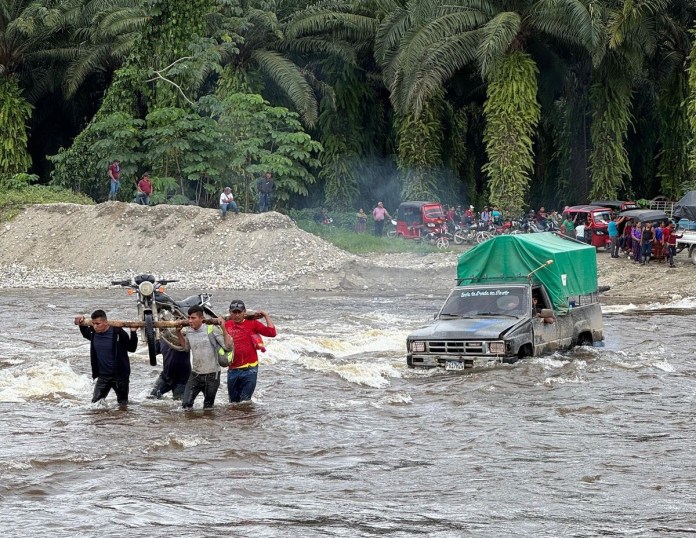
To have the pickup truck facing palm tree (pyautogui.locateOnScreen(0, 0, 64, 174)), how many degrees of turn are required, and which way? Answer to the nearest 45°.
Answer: approximately 90° to its right

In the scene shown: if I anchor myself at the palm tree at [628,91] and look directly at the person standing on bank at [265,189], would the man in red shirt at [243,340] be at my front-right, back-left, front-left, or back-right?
front-left

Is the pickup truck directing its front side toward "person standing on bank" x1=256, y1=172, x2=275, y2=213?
no

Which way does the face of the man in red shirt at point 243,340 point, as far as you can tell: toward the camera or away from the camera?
toward the camera

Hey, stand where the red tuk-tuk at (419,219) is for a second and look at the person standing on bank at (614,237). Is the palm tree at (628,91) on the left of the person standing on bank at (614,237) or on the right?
left

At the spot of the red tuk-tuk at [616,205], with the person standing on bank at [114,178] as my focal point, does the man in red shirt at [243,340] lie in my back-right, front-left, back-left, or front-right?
front-left

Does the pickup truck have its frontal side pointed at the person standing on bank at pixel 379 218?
no

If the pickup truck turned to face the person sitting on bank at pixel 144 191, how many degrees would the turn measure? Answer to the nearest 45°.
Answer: approximately 90° to its right

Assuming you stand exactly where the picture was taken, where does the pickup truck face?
facing the viewer and to the left of the viewer

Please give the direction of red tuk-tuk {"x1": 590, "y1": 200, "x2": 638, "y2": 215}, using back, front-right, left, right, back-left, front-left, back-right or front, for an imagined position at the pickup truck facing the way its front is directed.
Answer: back-right

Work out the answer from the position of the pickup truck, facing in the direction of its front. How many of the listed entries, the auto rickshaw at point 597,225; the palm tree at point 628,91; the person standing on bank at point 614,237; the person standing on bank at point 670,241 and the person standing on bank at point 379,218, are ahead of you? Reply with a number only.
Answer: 0

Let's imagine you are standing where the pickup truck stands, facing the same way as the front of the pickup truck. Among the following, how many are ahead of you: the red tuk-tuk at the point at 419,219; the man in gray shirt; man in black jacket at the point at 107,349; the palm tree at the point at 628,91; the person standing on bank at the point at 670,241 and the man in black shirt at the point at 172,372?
3

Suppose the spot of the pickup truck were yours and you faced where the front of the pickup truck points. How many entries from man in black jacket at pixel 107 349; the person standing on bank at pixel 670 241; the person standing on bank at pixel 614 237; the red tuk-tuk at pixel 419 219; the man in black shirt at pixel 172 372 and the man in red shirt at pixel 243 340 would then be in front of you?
3

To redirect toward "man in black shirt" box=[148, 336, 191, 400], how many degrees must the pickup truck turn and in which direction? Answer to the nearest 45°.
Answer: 0° — it already faces them

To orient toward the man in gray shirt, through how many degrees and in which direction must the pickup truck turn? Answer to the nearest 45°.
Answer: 0° — it already faces them

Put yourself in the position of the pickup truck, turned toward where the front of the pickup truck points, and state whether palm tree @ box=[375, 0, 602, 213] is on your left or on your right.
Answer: on your right

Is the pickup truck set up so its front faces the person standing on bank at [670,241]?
no
